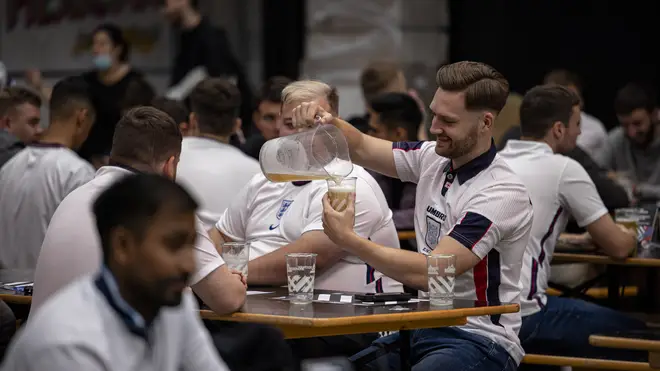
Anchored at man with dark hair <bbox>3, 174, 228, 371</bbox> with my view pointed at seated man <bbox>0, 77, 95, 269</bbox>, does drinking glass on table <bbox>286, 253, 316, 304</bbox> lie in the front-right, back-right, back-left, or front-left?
front-right

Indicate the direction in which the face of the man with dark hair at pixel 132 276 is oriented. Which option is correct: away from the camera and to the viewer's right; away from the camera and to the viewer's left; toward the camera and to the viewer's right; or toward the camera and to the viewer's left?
toward the camera and to the viewer's right

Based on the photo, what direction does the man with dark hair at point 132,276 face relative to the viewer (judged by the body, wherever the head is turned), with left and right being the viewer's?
facing the viewer and to the right of the viewer

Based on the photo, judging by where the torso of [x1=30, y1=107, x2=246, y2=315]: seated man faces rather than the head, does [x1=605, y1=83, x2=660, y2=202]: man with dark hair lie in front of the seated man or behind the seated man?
in front

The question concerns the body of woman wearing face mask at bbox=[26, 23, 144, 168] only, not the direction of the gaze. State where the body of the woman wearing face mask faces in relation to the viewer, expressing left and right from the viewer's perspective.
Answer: facing the viewer and to the left of the viewer

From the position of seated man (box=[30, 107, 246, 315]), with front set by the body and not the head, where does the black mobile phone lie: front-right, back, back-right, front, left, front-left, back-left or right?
front-right

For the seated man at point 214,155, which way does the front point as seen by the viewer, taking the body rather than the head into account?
away from the camera

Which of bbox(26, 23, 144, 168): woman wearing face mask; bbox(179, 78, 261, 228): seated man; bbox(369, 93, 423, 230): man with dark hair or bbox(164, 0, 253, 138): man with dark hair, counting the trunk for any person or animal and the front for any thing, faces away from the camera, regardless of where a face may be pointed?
the seated man

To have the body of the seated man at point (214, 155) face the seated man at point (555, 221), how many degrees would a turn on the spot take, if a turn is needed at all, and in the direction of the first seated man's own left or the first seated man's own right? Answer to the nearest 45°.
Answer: approximately 135° to the first seated man's own right

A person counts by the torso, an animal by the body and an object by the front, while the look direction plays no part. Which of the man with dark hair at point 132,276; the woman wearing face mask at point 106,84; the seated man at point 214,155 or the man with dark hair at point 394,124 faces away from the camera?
the seated man

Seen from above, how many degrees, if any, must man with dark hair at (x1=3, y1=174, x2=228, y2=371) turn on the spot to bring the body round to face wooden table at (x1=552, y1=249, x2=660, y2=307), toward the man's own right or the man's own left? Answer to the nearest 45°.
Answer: approximately 90° to the man's own left

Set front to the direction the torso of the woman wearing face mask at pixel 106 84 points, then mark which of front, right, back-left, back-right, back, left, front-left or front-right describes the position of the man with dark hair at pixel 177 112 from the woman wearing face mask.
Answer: front-left

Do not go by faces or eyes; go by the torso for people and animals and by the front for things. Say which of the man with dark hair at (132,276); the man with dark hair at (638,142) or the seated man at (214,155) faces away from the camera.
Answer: the seated man

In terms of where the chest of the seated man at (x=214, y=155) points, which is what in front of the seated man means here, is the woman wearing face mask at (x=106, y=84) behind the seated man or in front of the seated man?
in front
